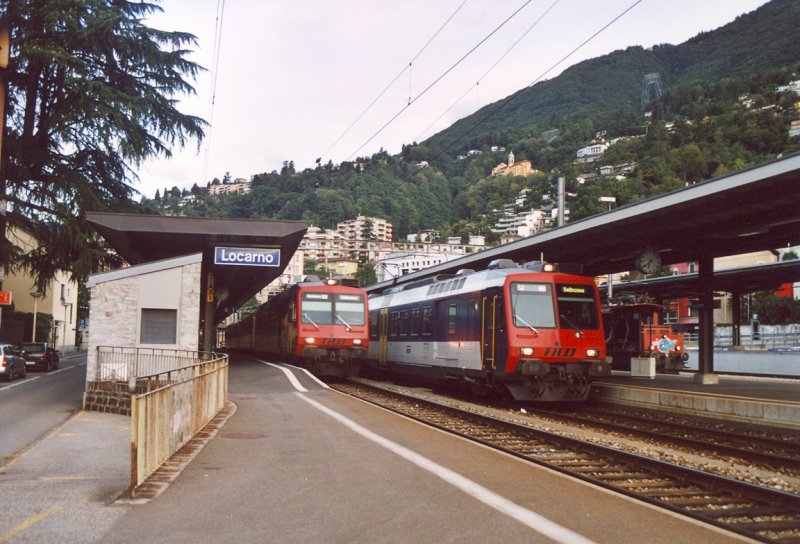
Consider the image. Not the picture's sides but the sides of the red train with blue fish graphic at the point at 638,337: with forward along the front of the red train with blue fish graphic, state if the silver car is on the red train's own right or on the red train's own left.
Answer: on the red train's own right

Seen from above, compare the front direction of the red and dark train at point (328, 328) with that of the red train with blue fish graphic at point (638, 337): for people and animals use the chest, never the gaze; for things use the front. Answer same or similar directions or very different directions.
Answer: same or similar directions

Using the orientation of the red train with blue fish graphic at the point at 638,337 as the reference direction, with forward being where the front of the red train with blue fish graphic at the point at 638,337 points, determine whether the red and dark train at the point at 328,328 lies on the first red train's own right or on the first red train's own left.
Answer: on the first red train's own right

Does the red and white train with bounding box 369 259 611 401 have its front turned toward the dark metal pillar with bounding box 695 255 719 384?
no

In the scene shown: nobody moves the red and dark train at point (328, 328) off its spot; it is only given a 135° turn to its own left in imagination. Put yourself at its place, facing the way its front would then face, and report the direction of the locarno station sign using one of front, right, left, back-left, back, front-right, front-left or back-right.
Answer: back-left

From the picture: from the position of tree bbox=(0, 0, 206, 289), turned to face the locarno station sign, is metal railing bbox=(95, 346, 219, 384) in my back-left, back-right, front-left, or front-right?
front-right

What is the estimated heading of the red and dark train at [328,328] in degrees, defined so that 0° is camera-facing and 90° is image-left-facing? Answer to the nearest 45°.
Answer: approximately 315°

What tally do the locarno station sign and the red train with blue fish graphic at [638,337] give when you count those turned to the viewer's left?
0

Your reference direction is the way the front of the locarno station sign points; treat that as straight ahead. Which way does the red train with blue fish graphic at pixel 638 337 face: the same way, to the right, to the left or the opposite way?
the same way

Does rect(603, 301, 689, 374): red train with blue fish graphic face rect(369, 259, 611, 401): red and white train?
no

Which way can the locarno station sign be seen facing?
toward the camera

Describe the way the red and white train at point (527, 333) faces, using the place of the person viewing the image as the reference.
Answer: facing the viewer and to the right of the viewer

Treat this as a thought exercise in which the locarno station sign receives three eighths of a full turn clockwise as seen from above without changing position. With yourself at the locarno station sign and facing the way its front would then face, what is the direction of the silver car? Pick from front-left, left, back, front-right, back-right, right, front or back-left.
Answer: front

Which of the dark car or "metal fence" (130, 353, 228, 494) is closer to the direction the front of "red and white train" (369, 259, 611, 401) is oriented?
the metal fence

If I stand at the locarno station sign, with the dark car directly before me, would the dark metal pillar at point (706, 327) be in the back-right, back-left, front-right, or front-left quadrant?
back-right

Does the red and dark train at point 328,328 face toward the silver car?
no

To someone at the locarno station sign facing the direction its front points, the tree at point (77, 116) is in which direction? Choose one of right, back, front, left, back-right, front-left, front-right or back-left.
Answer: back-right

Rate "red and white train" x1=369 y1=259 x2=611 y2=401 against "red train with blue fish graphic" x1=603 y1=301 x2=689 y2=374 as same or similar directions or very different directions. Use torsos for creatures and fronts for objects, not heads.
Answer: same or similar directions

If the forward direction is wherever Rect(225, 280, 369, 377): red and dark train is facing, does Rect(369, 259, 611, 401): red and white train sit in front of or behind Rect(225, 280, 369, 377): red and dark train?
in front

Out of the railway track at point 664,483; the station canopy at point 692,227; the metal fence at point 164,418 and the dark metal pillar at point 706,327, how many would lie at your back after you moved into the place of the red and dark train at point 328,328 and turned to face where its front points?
0
